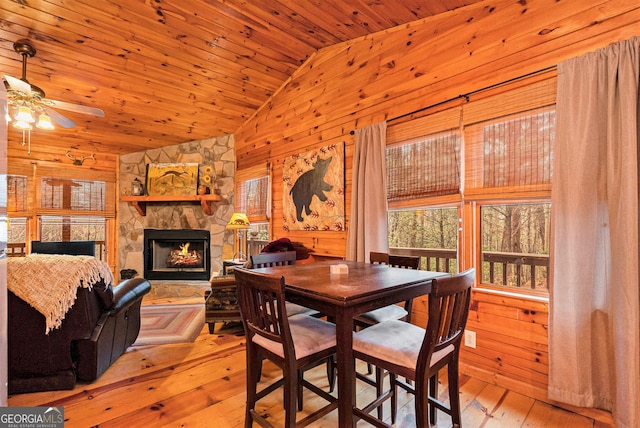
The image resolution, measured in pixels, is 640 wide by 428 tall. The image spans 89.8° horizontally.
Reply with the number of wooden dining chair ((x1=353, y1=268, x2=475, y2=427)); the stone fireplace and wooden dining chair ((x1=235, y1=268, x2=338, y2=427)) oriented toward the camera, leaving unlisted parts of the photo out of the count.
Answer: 1

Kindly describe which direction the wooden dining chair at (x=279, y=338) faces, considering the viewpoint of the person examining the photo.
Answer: facing away from the viewer and to the right of the viewer

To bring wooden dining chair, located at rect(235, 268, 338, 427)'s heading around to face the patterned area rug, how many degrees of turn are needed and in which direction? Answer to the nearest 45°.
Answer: approximately 90° to its left

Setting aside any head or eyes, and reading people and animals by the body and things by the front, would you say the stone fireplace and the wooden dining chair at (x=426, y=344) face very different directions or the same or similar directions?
very different directions

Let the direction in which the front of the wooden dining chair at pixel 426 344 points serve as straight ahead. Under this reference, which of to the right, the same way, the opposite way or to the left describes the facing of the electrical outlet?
to the left

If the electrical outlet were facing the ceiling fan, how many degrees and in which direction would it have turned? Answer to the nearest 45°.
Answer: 0° — it already faces it

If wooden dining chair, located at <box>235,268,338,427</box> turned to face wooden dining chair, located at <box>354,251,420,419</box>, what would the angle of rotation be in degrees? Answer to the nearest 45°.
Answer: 0° — it already faces it

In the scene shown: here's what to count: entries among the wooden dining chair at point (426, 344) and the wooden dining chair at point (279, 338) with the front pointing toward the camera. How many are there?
0

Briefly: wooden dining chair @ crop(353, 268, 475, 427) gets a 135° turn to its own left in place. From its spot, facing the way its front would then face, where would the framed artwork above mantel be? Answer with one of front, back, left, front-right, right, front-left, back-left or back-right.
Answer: back-right

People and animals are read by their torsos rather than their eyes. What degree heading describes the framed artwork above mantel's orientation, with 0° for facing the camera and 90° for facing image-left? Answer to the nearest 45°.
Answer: approximately 0°

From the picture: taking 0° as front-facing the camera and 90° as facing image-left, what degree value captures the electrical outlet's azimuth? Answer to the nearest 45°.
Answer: approximately 45°

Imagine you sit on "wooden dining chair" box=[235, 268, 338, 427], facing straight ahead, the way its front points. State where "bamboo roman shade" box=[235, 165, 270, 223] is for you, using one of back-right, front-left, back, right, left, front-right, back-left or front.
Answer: front-left

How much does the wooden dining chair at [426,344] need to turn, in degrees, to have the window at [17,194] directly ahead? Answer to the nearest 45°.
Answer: approximately 45° to its left

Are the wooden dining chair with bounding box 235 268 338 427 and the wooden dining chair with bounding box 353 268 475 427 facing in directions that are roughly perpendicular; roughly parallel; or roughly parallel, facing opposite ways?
roughly perpendicular

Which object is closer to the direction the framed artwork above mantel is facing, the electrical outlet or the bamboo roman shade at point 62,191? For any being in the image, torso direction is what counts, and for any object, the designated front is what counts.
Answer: the electrical outlet
